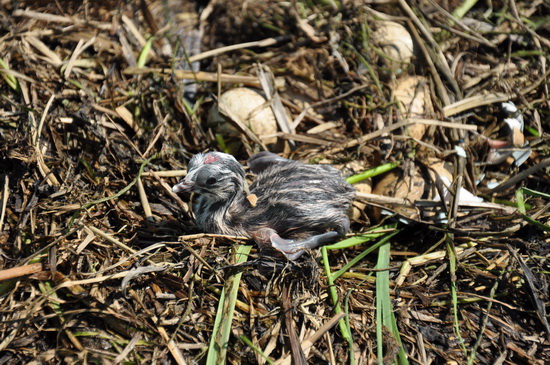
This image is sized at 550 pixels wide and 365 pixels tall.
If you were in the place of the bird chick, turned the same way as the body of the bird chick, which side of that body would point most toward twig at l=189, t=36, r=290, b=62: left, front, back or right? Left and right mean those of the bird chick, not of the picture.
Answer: right

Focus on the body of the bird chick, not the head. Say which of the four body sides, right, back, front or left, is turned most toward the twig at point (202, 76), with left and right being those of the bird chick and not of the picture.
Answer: right

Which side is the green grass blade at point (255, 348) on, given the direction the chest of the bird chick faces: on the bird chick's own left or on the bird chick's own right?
on the bird chick's own left

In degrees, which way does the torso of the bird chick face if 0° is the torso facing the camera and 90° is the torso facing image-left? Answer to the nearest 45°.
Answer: approximately 90°

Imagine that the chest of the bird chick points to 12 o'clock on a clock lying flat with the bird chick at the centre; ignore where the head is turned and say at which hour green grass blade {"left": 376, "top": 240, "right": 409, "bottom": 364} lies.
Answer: The green grass blade is roughly at 8 o'clock from the bird chick.

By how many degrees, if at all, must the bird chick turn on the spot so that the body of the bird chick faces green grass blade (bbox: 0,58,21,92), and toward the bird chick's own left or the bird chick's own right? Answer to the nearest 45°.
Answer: approximately 45° to the bird chick's own right

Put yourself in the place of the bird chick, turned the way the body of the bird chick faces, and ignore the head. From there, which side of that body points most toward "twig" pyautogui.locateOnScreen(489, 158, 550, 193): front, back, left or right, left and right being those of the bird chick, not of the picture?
back
